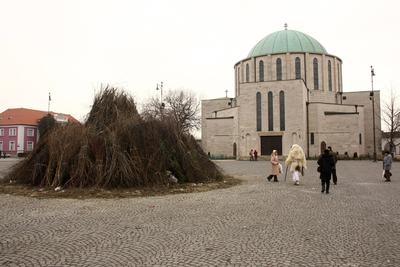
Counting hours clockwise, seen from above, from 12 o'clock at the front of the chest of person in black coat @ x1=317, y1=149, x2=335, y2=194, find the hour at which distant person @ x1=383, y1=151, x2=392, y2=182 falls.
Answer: The distant person is roughly at 1 o'clock from the person in black coat.

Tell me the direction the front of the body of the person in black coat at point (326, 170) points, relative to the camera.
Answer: away from the camera

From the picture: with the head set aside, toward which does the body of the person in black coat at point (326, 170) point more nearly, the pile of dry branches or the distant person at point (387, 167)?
the distant person

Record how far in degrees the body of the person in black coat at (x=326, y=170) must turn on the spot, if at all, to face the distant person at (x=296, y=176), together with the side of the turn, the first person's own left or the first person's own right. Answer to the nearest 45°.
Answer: approximately 45° to the first person's own left

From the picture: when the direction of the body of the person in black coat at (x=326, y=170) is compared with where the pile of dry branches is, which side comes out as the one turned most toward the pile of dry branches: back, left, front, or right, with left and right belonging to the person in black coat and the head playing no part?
left
